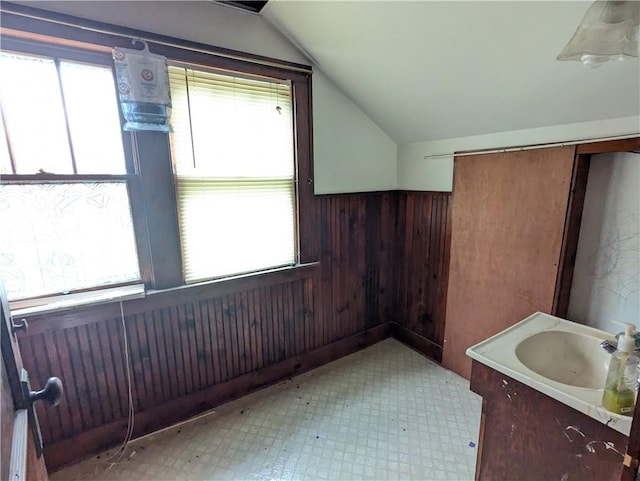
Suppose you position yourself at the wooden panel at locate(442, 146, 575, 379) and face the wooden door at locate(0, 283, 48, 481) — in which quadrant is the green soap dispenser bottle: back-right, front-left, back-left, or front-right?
front-left

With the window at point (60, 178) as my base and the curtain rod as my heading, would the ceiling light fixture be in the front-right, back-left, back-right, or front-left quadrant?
front-right

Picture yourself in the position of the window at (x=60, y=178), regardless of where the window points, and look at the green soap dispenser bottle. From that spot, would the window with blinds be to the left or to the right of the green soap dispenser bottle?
left

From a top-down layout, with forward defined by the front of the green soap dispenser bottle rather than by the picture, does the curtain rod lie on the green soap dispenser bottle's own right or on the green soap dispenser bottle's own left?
on the green soap dispenser bottle's own right
